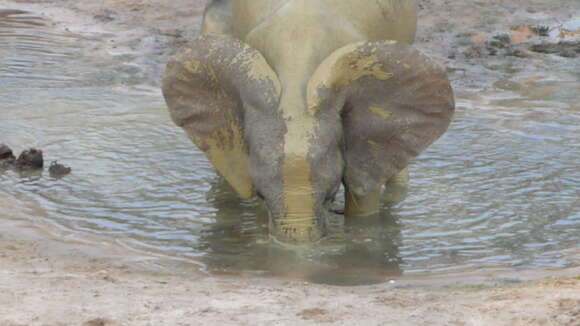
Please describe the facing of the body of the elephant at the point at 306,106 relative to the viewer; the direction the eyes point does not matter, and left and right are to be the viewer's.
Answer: facing the viewer

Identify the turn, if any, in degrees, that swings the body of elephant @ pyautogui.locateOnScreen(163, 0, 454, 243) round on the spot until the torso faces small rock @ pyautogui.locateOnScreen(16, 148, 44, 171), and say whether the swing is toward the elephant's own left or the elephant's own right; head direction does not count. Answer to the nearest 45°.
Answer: approximately 135° to the elephant's own right

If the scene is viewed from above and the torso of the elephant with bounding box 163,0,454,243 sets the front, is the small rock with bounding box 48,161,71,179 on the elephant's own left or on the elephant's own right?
on the elephant's own right

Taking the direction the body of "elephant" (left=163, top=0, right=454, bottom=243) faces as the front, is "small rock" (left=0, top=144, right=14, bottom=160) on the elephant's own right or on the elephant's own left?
on the elephant's own right
